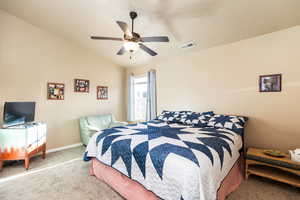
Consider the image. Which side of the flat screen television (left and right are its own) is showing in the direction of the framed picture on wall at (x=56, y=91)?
left

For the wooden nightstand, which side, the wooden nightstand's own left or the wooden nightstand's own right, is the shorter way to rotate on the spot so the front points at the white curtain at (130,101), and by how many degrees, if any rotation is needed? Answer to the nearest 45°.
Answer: approximately 45° to the wooden nightstand's own right

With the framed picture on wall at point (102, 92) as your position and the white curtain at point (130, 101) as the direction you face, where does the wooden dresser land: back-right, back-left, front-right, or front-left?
back-right

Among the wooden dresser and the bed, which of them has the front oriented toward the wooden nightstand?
the wooden dresser

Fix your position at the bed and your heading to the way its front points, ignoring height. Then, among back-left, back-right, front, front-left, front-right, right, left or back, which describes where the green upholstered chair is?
right

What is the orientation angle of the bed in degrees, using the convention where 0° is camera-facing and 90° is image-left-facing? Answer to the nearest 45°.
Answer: approximately 45°

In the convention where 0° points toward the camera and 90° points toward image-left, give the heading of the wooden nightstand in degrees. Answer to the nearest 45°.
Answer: approximately 45°

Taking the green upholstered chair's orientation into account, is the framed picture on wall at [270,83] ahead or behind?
ahead

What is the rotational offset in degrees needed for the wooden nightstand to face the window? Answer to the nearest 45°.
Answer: approximately 45° to its right

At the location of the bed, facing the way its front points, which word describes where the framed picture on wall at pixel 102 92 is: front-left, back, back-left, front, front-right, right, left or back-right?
right

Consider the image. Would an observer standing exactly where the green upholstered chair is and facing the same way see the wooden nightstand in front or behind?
in front

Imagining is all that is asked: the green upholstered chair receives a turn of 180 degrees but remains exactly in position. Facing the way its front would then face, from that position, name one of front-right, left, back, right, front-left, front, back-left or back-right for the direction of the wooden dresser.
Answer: left
